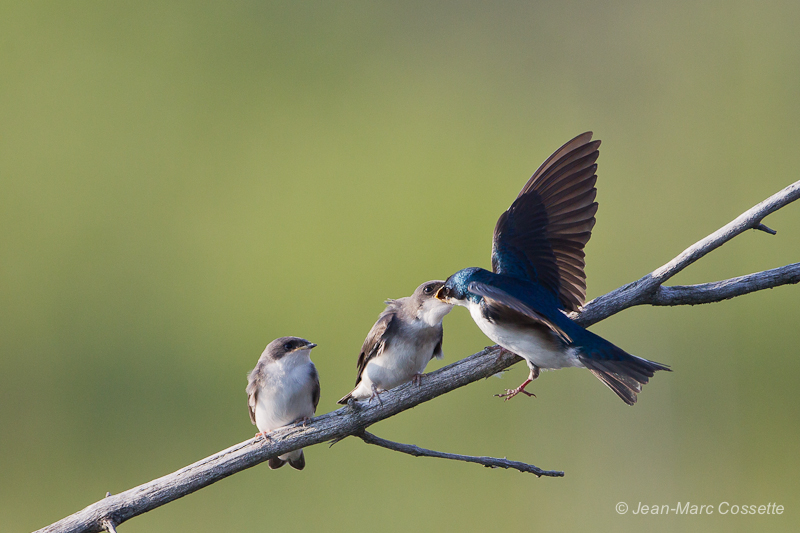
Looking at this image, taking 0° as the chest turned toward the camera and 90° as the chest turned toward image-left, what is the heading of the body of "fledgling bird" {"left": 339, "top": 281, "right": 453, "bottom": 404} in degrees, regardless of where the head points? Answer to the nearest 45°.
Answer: approximately 315°

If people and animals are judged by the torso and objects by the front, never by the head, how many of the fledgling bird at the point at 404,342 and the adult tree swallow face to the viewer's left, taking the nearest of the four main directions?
1

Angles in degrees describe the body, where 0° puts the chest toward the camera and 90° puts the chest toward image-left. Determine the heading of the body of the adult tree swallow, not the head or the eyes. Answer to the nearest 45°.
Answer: approximately 90°
